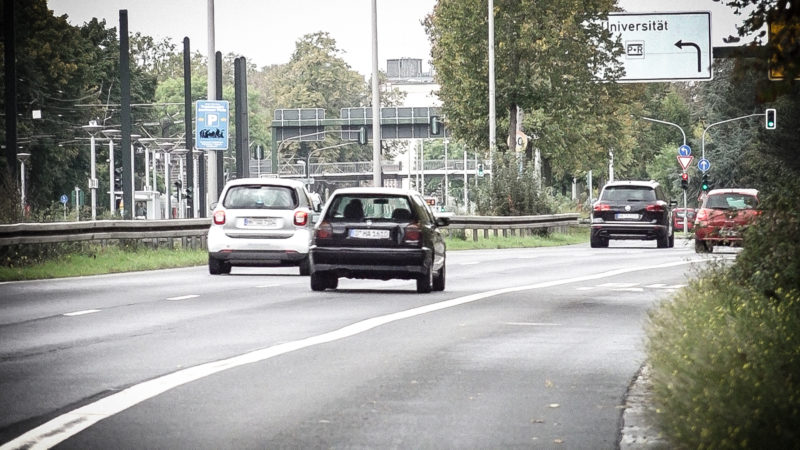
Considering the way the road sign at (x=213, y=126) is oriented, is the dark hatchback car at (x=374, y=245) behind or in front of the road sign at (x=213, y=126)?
in front

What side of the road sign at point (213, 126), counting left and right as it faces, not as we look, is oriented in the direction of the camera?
front

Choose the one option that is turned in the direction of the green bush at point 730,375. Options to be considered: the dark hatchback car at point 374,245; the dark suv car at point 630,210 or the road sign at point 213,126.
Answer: the road sign

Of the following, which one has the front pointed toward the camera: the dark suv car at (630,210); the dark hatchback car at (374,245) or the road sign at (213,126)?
the road sign

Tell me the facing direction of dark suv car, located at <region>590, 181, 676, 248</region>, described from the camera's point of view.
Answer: facing away from the viewer

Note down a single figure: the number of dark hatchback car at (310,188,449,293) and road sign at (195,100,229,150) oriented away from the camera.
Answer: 1

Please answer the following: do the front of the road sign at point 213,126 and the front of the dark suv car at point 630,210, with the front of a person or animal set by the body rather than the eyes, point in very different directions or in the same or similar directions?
very different directions

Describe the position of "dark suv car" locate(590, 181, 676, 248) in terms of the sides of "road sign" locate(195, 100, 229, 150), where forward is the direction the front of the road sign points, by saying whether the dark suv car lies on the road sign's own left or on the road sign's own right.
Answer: on the road sign's own left

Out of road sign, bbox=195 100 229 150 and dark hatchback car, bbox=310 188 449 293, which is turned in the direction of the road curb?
the road sign

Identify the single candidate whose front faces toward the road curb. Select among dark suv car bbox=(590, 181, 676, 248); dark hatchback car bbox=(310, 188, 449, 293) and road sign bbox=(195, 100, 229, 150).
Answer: the road sign

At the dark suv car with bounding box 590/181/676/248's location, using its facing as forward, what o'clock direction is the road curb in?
The road curb is roughly at 6 o'clock from the dark suv car.

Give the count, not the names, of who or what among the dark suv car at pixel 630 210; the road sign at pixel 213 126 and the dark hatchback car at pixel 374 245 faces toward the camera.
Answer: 1

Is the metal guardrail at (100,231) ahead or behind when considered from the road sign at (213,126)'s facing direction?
ahead

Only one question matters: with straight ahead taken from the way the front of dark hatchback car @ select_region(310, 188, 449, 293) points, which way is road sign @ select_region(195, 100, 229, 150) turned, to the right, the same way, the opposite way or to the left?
the opposite way

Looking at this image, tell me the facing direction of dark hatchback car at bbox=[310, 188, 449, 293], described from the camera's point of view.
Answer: facing away from the viewer

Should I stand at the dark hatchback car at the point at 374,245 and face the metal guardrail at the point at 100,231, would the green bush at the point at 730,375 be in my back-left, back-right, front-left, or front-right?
back-left

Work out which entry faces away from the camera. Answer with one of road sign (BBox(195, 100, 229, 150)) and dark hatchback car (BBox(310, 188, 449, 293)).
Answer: the dark hatchback car

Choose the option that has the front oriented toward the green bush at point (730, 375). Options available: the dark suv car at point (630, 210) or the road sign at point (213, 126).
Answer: the road sign
